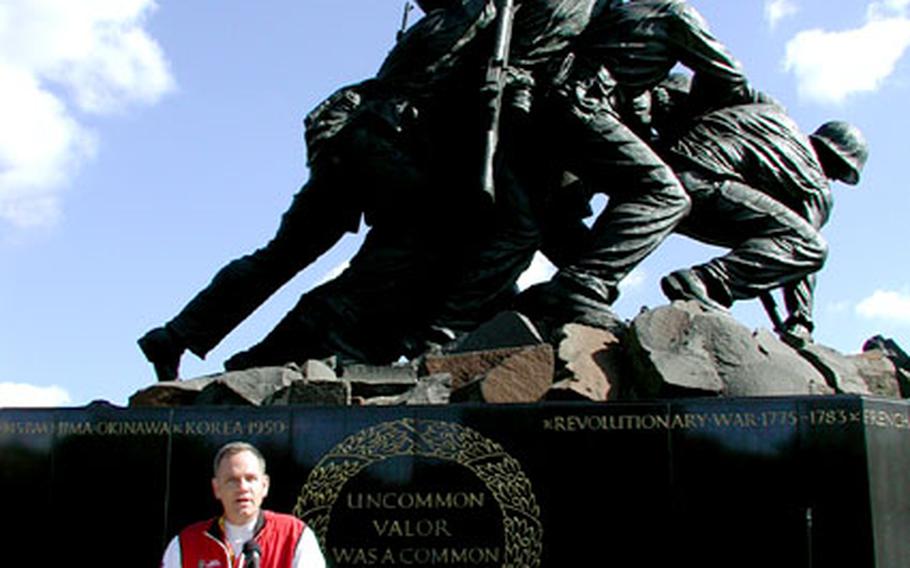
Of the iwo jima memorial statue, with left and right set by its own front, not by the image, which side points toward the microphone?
right

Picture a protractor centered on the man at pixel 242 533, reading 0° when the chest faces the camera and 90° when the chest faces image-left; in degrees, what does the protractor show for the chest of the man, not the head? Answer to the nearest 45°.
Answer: approximately 0°

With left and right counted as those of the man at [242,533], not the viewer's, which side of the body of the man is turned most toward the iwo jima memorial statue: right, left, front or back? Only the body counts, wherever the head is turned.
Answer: back

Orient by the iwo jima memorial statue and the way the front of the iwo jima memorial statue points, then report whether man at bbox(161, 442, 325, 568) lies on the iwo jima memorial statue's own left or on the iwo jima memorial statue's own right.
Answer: on the iwo jima memorial statue's own right

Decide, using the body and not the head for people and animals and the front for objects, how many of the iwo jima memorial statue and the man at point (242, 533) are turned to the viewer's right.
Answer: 1

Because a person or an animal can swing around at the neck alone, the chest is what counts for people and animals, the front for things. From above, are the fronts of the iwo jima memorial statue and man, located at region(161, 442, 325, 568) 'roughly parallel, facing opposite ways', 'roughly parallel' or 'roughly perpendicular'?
roughly perpendicular

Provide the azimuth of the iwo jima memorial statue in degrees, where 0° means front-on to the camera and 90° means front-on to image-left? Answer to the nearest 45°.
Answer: approximately 270°
